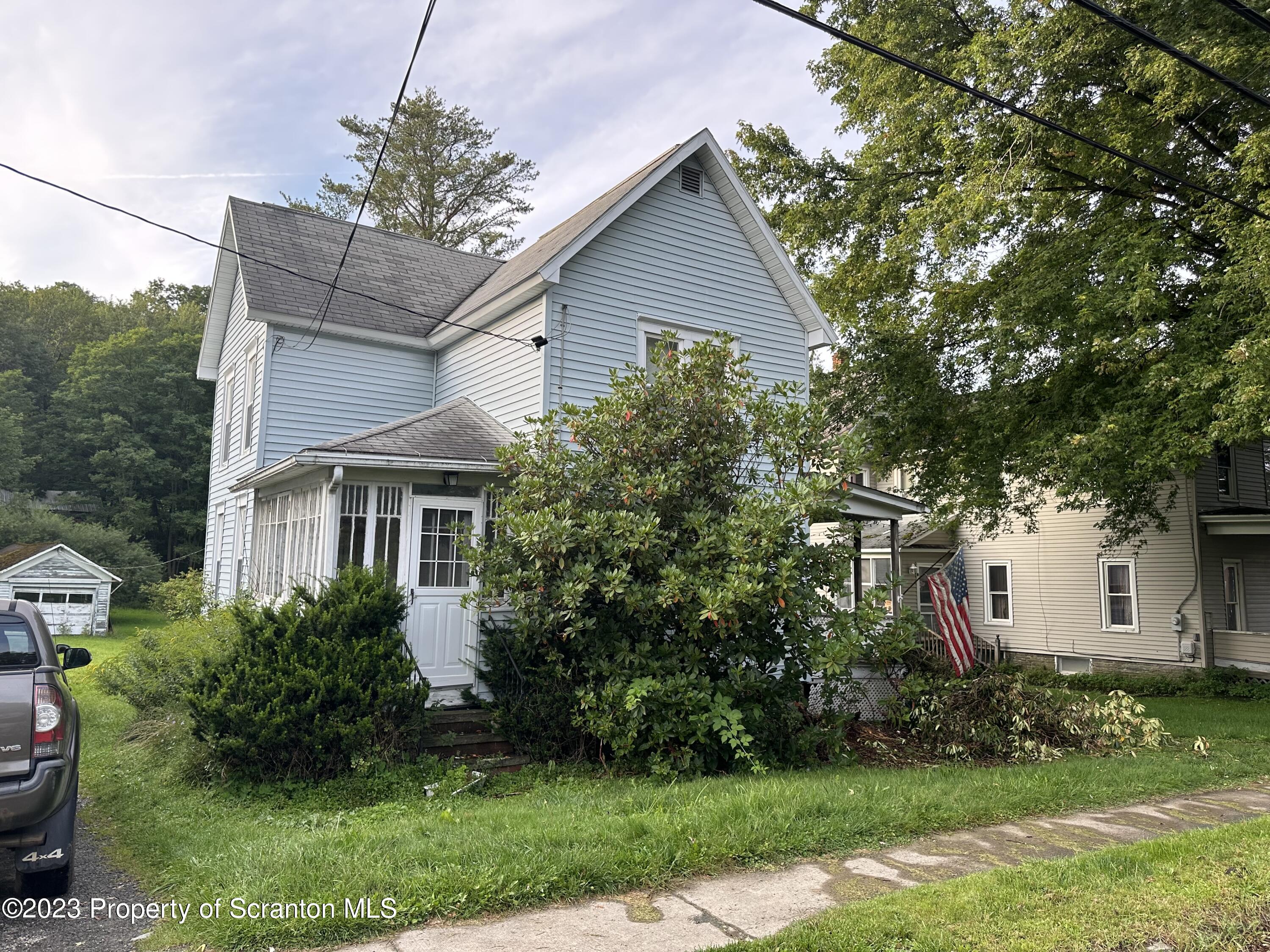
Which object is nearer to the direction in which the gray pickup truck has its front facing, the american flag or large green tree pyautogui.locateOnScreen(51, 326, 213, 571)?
the large green tree

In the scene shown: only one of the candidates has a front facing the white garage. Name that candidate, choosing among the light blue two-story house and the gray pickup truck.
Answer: the gray pickup truck

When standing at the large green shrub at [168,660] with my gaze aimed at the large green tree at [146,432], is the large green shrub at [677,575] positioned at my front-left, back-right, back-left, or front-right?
back-right

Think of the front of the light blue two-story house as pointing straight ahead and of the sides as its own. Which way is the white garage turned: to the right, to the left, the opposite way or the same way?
the same way

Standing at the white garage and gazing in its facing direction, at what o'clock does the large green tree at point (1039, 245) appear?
The large green tree is roughly at 11 o'clock from the white garage.

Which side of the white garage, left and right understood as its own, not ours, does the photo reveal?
front

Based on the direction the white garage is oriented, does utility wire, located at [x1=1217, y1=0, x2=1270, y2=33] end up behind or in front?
in front

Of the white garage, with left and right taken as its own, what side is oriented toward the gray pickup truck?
front

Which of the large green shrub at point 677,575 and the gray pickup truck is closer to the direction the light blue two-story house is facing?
the large green shrub

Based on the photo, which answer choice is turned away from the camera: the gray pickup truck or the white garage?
the gray pickup truck

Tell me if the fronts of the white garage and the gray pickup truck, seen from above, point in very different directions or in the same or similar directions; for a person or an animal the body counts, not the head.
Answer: very different directions

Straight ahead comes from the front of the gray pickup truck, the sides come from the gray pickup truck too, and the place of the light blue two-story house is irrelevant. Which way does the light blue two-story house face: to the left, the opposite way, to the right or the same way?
the opposite way

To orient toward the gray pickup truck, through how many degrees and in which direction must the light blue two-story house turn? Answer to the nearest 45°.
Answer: approximately 45° to its right

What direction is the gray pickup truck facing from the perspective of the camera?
away from the camera

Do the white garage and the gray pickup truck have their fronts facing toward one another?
yes

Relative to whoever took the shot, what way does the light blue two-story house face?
facing the viewer and to the right of the viewer
